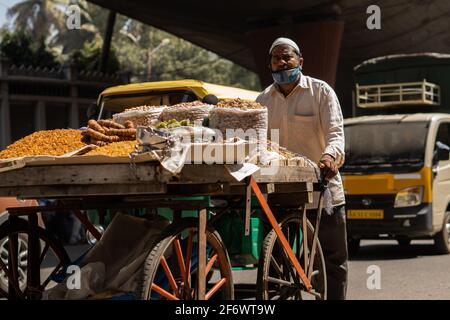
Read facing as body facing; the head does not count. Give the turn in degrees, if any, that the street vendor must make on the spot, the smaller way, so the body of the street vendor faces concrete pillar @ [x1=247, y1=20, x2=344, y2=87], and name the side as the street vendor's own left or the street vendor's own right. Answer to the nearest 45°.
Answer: approximately 135° to the street vendor's own right

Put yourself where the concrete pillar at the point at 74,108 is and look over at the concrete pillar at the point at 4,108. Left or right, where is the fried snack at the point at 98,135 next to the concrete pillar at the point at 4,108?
left

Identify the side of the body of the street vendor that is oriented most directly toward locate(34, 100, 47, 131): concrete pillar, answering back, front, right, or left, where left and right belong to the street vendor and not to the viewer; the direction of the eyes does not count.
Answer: right

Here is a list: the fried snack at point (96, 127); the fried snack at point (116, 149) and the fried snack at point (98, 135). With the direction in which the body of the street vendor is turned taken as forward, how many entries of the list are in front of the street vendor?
3

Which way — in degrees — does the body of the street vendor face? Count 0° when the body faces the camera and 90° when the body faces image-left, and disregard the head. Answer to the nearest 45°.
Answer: approximately 45°

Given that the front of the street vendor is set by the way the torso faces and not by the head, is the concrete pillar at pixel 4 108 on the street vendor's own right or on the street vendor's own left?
on the street vendor's own right

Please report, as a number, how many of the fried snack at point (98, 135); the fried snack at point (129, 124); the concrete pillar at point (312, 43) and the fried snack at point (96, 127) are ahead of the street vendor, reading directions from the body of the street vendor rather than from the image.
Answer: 3
